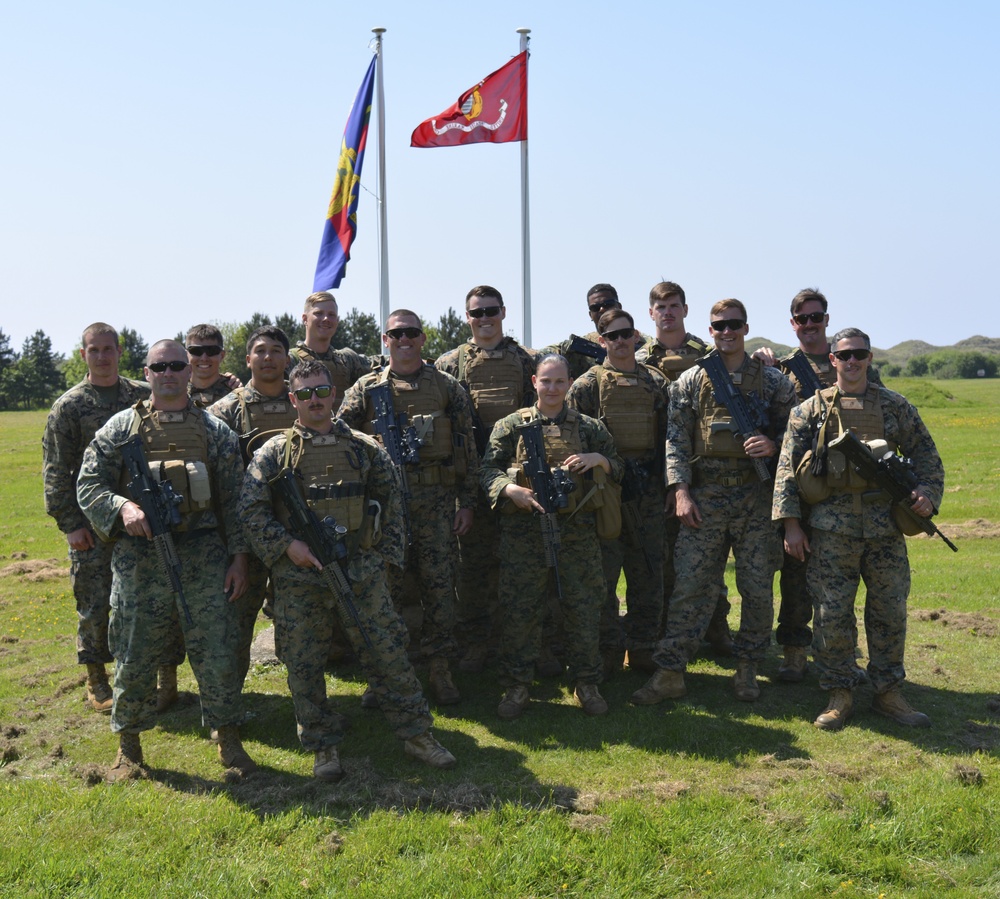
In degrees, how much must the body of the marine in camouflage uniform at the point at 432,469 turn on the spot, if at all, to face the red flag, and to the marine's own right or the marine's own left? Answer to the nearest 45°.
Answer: approximately 180°

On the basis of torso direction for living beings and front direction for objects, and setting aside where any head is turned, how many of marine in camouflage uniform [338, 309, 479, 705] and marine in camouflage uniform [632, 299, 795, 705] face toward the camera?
2

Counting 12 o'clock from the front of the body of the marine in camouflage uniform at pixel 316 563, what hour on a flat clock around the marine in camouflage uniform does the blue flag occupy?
The blue flag is roughly at 6 o'clock from the marine in camouflage uniform.

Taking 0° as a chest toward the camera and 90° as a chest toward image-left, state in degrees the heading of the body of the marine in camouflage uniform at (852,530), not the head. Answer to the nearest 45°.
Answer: approximately 0°

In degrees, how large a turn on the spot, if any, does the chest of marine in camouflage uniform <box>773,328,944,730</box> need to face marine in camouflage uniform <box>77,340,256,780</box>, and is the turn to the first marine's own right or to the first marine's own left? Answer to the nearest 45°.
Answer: approximately 45° to the first marine's own right
